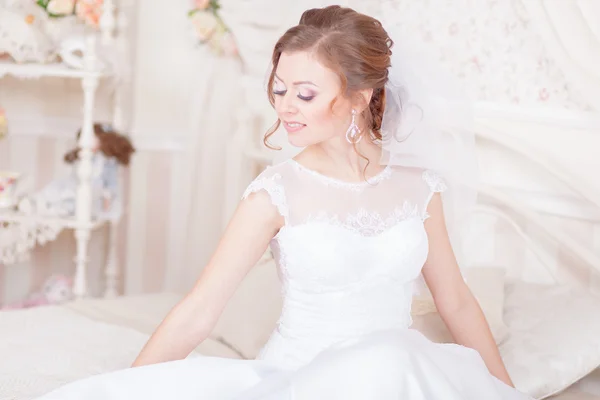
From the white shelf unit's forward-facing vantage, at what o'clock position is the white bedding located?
The white bedding is roughly at 12 o'clock from the white shelf unit.

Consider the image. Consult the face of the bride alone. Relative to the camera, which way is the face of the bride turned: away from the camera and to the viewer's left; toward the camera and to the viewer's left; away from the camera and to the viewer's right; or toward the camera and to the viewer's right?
toward the camera and to the viewer's left

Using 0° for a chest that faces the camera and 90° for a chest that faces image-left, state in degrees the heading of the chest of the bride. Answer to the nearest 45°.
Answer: approximately 0°

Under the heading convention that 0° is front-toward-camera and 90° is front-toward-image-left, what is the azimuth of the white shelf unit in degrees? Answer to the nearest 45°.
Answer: approximately 0°

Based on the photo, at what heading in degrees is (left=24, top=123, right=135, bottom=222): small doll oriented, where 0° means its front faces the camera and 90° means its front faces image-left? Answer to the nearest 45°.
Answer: approximately 45°

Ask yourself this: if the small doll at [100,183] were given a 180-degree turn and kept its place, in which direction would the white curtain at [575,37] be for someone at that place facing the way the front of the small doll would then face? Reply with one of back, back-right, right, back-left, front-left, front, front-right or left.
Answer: right

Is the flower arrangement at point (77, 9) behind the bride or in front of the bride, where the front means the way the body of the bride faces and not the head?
behind

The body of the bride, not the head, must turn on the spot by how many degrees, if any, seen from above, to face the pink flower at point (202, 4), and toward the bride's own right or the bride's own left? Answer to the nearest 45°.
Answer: approximately 180°

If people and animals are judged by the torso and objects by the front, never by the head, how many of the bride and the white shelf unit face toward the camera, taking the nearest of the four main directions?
2
